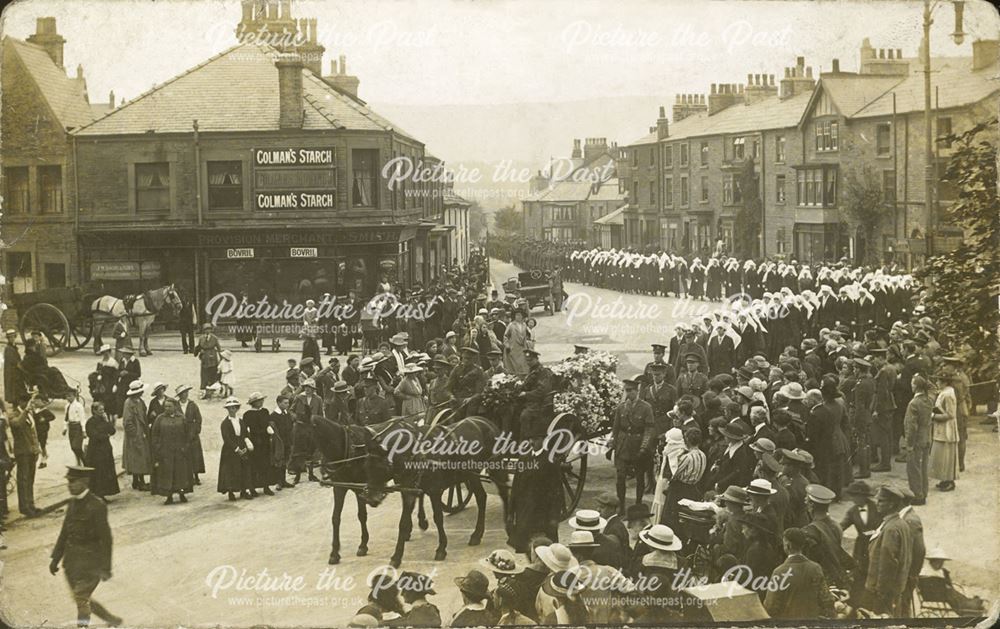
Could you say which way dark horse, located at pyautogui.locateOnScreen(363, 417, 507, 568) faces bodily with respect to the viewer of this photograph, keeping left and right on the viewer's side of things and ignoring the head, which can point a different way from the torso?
facing the viewer and to the left of the viewer

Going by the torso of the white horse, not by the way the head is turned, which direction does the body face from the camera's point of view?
to the viewer's right

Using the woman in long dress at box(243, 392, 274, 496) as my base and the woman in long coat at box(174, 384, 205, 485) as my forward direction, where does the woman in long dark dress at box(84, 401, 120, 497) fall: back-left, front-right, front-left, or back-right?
front-left

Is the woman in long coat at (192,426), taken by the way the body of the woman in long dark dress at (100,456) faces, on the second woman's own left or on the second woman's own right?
on the second woman's own left

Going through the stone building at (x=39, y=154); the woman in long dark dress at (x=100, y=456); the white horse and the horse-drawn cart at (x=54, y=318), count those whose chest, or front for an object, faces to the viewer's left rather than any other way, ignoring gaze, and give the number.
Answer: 0

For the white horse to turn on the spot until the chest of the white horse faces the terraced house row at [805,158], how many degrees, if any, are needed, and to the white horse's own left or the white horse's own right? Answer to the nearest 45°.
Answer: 0° — it already faces it

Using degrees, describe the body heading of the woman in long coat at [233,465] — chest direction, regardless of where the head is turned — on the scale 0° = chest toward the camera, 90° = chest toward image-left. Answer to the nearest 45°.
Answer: approximately 315°

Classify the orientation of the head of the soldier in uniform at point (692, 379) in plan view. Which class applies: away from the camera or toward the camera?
toward the camera

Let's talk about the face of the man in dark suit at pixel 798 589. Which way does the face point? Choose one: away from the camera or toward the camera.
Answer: away from the camera

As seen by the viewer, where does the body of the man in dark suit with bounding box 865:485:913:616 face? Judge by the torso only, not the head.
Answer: to the viewer's left

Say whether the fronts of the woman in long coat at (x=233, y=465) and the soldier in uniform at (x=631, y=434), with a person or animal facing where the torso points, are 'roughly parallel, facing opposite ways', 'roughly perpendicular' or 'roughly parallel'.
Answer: roughly perpendicular
